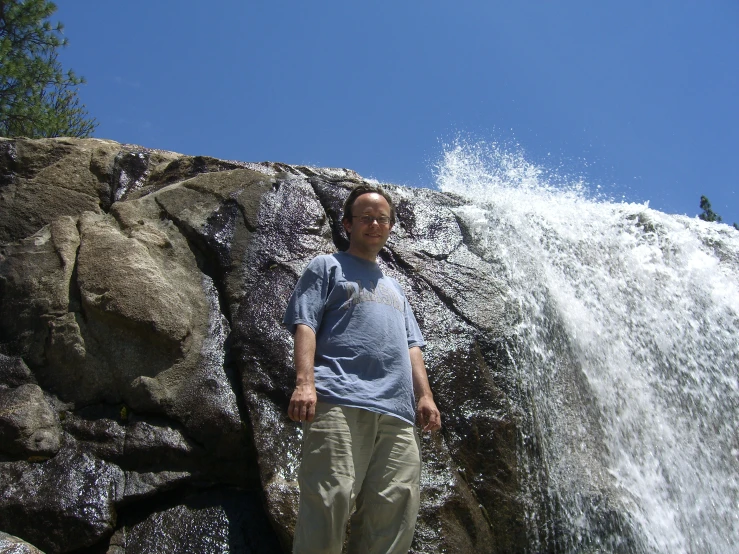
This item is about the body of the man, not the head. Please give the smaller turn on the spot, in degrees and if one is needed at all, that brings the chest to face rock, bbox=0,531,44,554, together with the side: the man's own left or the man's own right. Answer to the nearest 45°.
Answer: approximately 135° to the man's own right

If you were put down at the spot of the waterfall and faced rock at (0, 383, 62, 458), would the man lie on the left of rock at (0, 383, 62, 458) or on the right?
left

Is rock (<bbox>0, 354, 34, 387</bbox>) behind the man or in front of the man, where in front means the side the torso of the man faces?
behind

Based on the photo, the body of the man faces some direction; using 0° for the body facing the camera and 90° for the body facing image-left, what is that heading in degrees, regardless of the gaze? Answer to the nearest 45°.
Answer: approximately 315°
